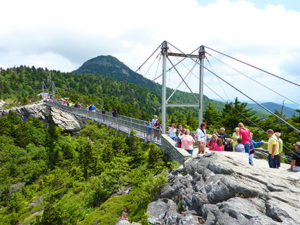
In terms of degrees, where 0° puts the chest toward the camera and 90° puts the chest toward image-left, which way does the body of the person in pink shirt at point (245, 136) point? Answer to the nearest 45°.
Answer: approximately 135°
